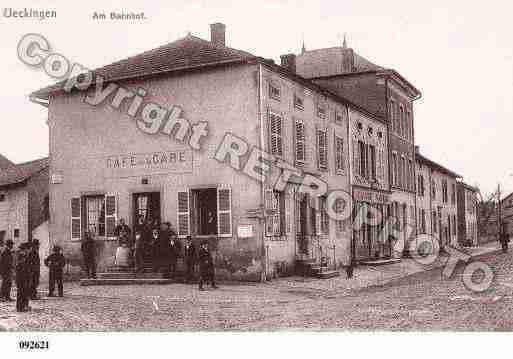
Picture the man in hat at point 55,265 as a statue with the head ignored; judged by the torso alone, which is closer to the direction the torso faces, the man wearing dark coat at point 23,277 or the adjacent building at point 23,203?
the man wearing dark coat

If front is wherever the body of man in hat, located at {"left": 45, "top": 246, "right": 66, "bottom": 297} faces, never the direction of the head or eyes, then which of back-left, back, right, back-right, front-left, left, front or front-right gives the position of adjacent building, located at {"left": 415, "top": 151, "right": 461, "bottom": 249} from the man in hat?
back-left

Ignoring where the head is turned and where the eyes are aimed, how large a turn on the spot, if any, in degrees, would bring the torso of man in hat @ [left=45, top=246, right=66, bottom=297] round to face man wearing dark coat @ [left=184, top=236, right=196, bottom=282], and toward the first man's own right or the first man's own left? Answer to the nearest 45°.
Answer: approximately 135° to the first man's own left

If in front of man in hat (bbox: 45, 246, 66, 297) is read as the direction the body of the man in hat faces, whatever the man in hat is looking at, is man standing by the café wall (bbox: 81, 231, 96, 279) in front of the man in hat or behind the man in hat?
behind

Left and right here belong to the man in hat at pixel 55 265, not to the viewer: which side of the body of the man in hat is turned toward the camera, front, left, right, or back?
front

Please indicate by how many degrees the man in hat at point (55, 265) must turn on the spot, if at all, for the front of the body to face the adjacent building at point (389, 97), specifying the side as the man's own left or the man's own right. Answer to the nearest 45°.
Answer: approximately 135° to the man's own left

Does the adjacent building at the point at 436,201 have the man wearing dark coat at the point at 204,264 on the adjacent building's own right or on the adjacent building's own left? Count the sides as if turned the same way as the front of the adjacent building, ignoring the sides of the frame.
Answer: on the adjacent building's own right

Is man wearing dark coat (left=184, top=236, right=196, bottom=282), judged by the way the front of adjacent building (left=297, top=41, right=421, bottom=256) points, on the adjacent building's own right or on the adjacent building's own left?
on the adjacent building's own right

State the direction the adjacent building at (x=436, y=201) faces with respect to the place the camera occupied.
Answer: facing the viewer and to the right of the viewer

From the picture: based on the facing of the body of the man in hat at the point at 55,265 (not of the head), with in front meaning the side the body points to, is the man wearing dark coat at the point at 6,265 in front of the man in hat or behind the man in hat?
in front

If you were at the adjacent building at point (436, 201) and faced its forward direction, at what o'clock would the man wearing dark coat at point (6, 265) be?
The man wearing dark coat is roughly at 2 o'clock from the adjacent building.

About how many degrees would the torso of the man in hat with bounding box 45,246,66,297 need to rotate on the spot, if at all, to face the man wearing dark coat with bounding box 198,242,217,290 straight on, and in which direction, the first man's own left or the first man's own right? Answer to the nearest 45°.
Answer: approximately 90° to the first man's own left
